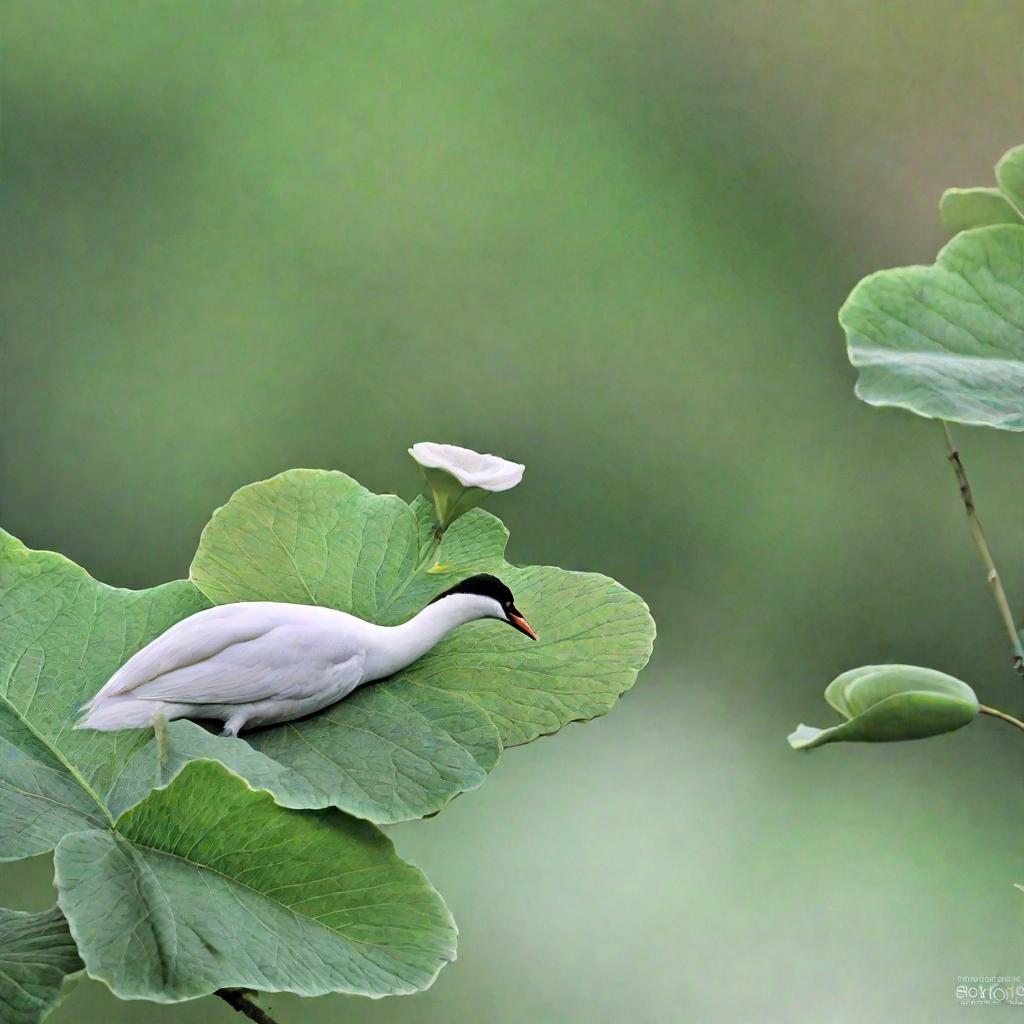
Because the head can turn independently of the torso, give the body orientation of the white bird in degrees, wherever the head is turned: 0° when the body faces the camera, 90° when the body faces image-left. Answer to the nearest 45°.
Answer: approximately 270°
